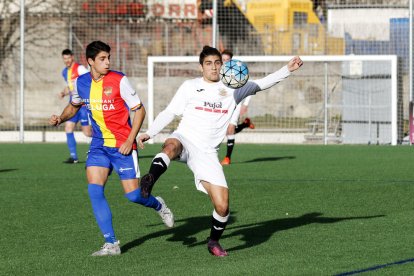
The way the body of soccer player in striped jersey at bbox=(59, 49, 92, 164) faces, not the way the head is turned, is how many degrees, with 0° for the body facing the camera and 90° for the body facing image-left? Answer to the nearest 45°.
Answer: approximately 45°

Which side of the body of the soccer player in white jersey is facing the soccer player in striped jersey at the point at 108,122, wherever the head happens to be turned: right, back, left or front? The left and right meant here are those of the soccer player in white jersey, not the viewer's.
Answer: right

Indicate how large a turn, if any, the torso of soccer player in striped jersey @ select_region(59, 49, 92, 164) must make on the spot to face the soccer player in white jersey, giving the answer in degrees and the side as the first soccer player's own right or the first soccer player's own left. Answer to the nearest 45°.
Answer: approximately 45° to the first soccer player's own left

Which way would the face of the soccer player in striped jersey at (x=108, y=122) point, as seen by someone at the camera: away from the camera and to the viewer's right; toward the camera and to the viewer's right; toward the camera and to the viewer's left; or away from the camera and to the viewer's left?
toward the camera and to the viewer's right

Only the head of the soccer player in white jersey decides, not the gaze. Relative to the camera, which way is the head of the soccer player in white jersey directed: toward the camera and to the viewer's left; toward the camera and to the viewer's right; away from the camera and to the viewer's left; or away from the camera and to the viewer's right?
toward the camera and to the viewer's right

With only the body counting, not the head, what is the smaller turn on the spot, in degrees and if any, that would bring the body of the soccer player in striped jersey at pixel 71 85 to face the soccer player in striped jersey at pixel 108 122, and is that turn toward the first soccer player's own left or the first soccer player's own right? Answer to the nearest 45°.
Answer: approximately 45° to the first soccer player's own left

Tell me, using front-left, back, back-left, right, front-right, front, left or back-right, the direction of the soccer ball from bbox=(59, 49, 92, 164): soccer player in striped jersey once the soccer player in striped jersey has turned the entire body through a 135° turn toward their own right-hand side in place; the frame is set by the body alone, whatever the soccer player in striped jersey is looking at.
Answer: back

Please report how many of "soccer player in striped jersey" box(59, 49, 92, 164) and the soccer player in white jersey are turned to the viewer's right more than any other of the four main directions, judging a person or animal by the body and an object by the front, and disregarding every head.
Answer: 0

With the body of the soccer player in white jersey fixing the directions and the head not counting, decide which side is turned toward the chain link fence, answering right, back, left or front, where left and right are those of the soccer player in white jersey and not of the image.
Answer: back

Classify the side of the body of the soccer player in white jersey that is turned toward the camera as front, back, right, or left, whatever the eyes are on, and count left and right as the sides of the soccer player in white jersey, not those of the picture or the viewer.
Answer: front
